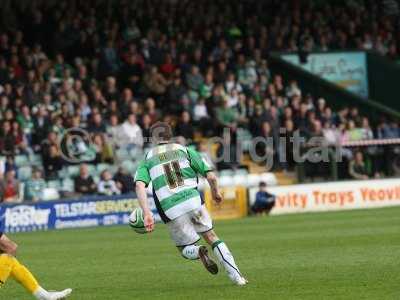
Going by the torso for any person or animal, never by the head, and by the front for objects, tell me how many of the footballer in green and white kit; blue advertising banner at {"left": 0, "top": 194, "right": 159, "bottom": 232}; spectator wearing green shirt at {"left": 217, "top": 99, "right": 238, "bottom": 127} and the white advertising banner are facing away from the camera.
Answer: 1

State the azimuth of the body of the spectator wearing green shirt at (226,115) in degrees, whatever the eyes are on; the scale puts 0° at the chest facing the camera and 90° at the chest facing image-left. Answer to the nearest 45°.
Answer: approximately 0°

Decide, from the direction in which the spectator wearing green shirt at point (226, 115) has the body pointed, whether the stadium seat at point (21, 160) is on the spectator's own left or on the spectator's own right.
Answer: on the spectator's own right

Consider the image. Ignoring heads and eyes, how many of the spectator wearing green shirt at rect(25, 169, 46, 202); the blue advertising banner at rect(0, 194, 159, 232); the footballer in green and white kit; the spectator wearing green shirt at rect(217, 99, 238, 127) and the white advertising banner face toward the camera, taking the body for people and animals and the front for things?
4

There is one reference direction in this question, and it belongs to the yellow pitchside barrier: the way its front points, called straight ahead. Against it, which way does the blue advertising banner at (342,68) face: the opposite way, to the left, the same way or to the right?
the same way

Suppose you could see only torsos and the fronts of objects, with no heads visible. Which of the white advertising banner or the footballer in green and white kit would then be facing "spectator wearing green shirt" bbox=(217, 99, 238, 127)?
the footballer in green and white kit

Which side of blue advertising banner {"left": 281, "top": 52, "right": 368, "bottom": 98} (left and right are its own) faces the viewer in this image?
front

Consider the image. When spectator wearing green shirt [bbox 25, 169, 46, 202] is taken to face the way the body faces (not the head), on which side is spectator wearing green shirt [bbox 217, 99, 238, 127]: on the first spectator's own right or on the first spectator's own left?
on the first spectator's own left

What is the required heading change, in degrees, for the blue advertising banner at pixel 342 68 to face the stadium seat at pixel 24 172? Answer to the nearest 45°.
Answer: approximately 45° to its right

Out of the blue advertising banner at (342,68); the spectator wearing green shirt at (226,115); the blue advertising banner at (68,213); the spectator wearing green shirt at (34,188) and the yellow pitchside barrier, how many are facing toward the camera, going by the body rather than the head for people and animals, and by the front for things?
5

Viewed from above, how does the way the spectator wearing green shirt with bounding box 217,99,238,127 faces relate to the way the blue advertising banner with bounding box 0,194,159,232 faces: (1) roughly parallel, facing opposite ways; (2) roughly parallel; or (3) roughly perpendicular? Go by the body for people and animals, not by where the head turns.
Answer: roughly parallel

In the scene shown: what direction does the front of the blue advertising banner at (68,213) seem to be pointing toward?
toward the camera

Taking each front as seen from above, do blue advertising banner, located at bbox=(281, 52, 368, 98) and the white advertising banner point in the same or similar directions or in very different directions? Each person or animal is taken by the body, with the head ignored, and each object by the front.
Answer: same or similar directions

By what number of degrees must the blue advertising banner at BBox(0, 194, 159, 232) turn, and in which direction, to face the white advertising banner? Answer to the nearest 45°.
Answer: approximately 90° to its left

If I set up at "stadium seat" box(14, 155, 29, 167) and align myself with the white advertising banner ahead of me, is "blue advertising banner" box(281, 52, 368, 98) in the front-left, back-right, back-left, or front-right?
front-left

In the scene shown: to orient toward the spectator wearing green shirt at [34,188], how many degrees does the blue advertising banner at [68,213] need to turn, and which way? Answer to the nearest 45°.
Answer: approximately 135° to its right
